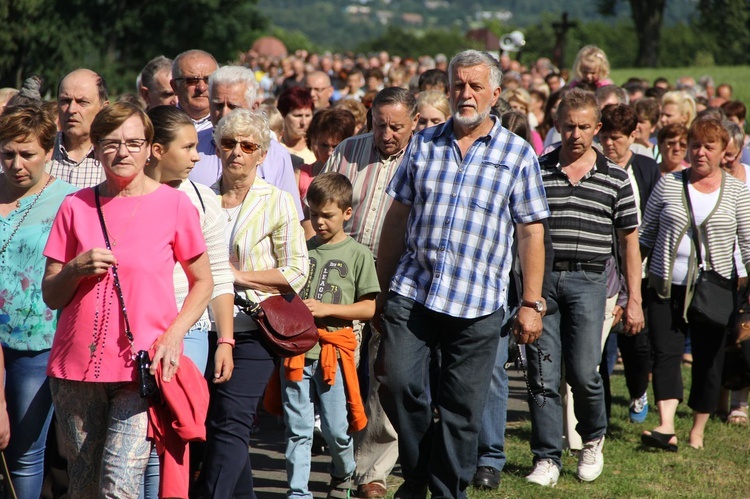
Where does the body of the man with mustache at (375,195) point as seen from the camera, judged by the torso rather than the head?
toward the camera

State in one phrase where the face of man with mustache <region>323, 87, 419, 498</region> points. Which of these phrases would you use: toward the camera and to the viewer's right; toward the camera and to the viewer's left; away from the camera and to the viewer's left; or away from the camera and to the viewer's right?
toward the camera and to the viewer's left

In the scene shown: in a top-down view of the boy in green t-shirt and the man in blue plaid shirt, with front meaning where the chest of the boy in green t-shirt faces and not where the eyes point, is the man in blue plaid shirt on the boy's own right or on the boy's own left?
on the boy's own left

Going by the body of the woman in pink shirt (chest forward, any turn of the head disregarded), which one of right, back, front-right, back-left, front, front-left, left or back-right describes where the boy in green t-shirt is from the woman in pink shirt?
back-left

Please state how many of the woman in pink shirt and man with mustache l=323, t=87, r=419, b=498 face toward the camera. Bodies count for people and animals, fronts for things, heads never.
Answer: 2

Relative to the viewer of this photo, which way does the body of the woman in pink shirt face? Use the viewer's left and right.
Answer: facing the viewer

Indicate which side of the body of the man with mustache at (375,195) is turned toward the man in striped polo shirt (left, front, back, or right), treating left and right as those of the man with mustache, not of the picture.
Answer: left
